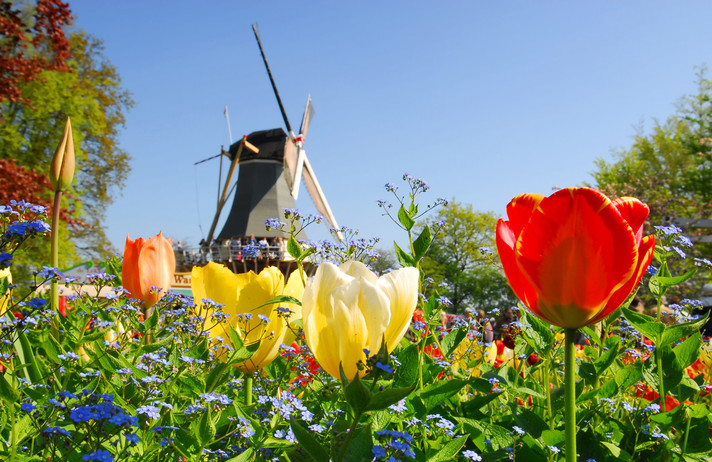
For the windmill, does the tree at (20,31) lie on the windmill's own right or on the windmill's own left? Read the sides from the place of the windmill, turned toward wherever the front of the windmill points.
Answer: on the windmill's own right

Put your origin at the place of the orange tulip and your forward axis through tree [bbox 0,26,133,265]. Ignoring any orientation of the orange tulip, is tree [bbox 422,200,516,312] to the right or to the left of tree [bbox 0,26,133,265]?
right

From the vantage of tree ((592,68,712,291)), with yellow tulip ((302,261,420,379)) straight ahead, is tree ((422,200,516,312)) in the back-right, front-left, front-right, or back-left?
back-right

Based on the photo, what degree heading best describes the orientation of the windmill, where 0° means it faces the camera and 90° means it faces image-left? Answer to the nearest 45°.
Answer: approximately 315°

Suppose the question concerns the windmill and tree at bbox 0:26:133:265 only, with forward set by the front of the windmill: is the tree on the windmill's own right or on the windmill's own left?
on the windmill's own right

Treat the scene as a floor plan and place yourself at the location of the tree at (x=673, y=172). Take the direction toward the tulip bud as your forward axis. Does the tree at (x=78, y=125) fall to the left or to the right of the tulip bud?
right

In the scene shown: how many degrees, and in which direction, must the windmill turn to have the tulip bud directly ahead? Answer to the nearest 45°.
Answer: approximately 45° to its right

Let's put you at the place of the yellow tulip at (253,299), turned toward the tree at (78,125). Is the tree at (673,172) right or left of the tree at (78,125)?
right

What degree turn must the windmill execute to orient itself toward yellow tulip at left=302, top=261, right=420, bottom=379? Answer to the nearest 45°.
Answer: approximately 45° to its right
